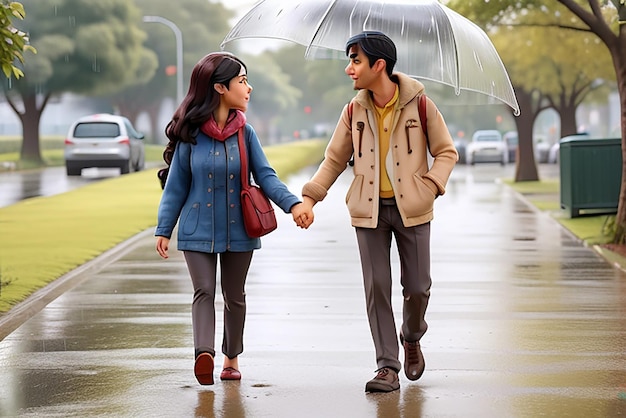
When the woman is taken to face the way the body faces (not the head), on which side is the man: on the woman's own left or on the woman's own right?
on the woman's own left

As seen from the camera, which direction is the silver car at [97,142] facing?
away from the camera

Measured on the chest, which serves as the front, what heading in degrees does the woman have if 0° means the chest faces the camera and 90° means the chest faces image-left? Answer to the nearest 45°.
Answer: approximately 0°

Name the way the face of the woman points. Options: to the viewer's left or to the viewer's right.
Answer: to the viewer's right

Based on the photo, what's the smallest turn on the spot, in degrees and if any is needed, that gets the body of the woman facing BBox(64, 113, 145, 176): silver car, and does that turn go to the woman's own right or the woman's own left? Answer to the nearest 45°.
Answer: approximately 180°

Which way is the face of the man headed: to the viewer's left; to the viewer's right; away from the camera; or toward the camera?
to the viewer's left

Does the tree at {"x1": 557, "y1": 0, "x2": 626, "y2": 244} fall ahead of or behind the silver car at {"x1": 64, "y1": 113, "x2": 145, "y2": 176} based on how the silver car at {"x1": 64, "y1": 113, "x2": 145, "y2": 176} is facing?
behind

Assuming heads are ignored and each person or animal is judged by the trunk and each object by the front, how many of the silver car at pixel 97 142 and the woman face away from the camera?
1

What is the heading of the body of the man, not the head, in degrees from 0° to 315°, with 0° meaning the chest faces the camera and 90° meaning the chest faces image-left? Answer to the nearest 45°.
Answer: approximately 0°

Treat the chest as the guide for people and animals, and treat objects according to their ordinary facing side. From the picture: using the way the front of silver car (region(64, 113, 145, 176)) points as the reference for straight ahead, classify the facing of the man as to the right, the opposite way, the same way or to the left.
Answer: the opposite way

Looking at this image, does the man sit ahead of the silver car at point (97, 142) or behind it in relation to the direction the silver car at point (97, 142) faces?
behind

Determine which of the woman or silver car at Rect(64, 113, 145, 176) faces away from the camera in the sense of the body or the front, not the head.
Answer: the silver car

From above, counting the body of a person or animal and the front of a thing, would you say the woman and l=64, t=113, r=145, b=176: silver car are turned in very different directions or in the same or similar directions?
very different directions

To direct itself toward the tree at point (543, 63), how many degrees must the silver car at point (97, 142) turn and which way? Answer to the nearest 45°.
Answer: approximately 135° to its right
